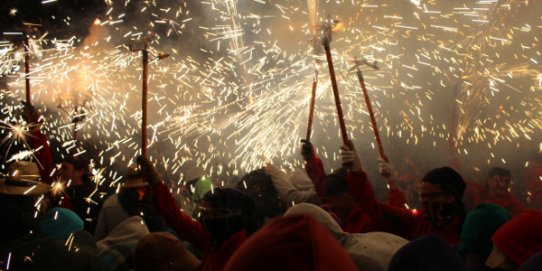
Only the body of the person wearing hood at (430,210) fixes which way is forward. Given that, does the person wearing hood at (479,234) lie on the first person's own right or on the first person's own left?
on the first person's own left

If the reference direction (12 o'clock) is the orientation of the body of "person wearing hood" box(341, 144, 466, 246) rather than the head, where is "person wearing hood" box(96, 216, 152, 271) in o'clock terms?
"person wearing hood" box(96, 216, 152, 271) is roughly at 1 o'clock from "person wearing hood" box(341, 144, 466, 246).

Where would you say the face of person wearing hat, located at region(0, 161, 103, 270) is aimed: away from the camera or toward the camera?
away from the camera

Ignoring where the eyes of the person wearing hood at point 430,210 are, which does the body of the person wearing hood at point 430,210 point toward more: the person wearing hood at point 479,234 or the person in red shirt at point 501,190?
the person wearing hood

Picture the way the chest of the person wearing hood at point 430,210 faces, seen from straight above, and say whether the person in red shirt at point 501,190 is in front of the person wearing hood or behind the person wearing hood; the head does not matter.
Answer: behind

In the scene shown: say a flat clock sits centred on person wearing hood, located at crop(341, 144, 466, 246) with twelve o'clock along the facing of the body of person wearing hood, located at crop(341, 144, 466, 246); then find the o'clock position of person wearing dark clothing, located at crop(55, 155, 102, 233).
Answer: person wearing dark clothing, located at crop(55, 155, 102, 233) is roughly at 2 o'clock from person wearing hood, located at crop(341, 144, 466, 246).

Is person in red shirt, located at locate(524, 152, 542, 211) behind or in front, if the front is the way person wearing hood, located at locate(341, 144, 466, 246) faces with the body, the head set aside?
behind

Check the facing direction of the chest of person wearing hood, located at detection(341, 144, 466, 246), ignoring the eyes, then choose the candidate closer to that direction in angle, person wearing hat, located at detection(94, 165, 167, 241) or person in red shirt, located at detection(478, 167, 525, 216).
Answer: the person wearing hat

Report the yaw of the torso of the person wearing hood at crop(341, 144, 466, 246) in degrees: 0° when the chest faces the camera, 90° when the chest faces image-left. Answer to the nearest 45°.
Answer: approximately 45°

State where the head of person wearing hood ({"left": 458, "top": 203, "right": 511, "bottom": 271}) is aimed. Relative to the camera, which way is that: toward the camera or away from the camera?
away from the camera
